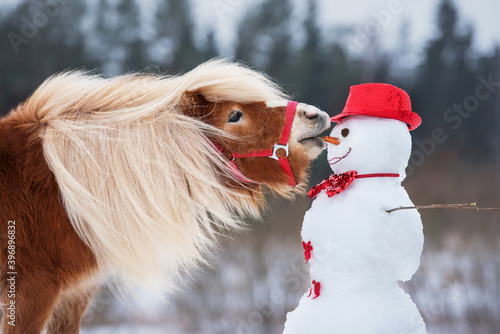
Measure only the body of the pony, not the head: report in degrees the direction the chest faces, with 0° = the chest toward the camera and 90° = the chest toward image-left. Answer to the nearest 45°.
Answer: approximately 270°

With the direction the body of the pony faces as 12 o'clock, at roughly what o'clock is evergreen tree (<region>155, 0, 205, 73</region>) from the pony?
The evergreen tree is roughly at 9 o'clock from the pony.

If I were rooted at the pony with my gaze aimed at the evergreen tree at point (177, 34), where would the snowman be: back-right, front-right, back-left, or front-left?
back-right

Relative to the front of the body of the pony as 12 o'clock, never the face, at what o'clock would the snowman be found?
The snowman is roughly at 1 o'clock from the pony.

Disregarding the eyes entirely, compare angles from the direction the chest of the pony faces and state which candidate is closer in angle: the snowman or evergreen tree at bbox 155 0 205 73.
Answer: the snowman
